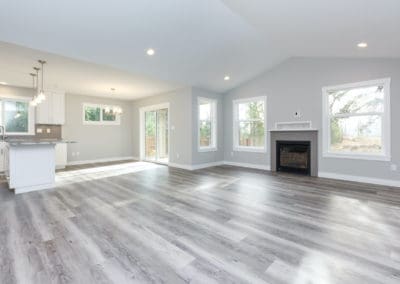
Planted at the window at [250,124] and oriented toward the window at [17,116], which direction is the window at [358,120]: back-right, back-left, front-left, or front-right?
back-left

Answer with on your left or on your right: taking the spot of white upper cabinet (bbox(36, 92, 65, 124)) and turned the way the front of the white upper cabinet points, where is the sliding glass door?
on your left

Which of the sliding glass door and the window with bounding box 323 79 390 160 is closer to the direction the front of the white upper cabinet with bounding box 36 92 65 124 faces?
the window

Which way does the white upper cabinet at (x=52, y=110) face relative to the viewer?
toward the camera

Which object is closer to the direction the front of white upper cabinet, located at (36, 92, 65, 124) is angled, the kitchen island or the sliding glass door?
the kitchen island

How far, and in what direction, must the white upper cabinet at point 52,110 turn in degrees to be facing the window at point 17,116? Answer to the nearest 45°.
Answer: approximately 90° to its right

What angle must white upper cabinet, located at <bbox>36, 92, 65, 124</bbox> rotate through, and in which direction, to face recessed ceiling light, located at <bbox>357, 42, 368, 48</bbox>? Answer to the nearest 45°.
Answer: approximately 45° to its left

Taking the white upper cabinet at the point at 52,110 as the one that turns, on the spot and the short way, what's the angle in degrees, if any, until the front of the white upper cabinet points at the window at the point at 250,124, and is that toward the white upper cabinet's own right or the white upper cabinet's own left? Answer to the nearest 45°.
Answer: approximately 45° to the white upper cabinet's own left

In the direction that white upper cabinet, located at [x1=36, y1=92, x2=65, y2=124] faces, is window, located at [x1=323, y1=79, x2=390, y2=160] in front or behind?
in front

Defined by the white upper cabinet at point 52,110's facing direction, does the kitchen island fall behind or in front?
in front
